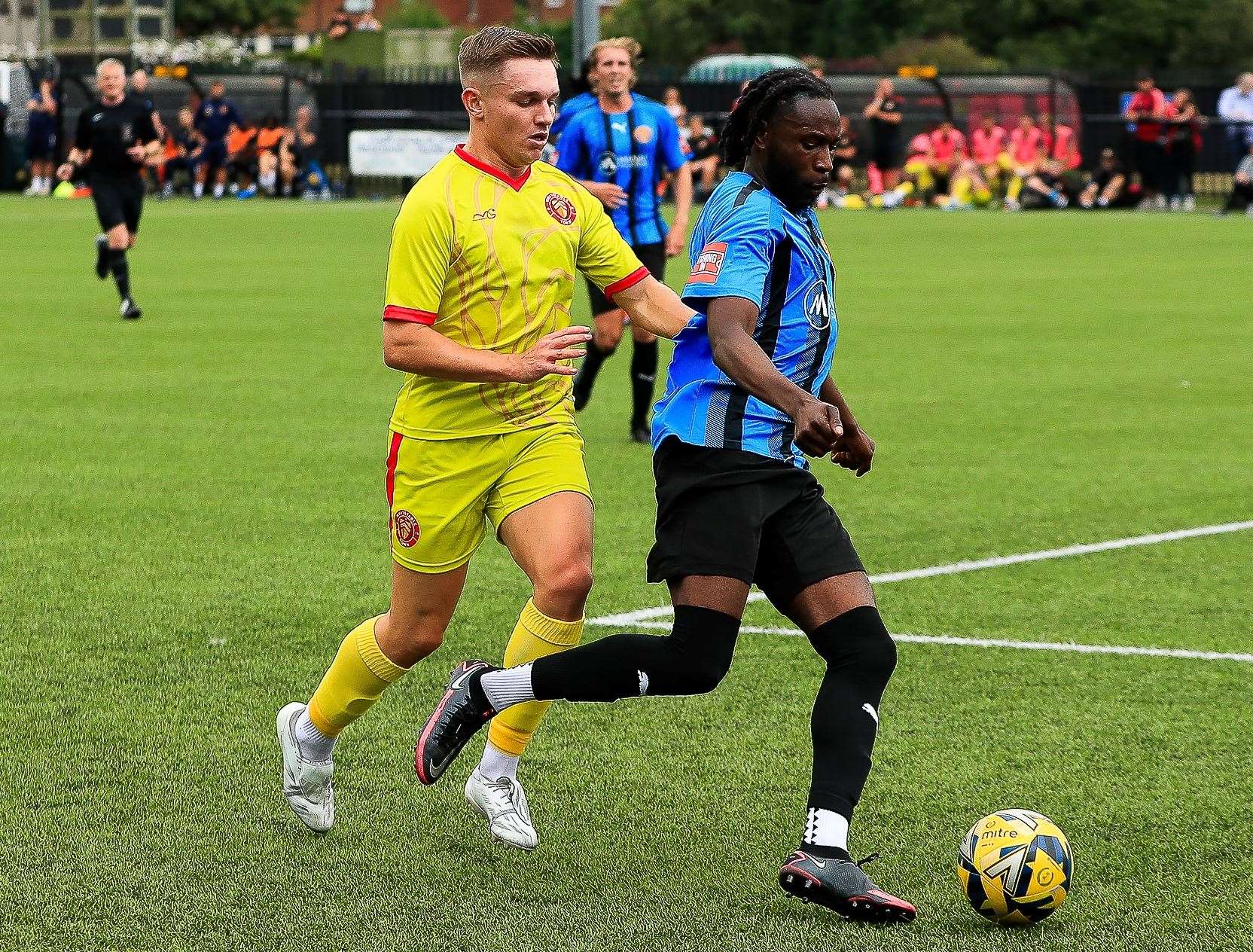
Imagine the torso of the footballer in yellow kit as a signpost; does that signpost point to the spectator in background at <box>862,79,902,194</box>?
no

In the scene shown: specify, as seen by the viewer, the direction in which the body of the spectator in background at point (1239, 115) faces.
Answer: toward the camera

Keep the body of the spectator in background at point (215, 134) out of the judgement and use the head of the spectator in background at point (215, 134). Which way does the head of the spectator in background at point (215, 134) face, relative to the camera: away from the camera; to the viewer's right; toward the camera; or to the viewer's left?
toward the camera

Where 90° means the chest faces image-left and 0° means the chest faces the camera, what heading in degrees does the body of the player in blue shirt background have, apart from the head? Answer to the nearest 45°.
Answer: approximately 0°

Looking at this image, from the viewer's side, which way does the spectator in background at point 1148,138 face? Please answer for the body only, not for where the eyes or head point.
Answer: toward the camera

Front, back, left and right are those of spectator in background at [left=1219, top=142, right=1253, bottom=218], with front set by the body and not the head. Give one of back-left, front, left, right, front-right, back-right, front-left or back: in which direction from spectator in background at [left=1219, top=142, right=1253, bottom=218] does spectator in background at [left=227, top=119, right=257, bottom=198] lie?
front-right

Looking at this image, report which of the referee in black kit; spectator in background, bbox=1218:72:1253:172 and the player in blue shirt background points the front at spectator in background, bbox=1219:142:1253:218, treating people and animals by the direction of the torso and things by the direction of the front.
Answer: spectator in background, bbox=1218:72:1253:172

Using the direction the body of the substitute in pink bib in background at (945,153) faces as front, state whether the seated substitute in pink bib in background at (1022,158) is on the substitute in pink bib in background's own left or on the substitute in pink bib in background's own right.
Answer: on the substitute in pink bib in background's own left

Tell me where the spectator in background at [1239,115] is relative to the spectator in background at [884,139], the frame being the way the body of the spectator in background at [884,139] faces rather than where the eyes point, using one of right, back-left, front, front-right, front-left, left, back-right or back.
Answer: left

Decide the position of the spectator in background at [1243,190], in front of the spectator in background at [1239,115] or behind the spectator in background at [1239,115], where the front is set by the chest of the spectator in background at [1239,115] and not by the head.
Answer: in front

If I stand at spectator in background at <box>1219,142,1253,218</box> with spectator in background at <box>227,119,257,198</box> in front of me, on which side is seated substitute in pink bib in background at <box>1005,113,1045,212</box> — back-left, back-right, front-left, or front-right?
front-right

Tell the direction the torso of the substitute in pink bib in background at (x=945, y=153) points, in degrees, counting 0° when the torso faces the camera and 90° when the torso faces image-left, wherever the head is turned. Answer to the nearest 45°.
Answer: approximately 0°

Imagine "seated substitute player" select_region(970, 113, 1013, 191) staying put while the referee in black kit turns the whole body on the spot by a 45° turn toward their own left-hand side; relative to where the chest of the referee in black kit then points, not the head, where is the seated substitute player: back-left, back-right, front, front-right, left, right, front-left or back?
left

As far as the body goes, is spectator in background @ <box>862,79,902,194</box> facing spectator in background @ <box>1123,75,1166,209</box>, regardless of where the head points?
no

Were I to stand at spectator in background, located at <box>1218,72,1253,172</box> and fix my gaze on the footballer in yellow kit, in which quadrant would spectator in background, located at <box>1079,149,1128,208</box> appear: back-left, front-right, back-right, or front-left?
front-right

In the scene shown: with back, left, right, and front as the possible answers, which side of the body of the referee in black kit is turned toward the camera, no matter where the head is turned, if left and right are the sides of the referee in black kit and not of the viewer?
front

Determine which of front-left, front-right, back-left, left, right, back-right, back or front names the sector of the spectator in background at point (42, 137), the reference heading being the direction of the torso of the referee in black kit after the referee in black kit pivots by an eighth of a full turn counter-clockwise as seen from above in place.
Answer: back-left

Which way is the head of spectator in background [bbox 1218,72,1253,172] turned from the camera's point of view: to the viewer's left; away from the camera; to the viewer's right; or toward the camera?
toward the camera

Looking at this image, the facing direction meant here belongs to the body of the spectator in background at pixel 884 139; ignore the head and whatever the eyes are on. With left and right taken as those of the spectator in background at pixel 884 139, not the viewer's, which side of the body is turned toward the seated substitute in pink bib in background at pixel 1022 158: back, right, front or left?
left

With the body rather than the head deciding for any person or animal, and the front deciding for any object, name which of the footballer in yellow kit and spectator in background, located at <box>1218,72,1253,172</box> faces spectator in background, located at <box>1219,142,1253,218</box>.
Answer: spectator in background, located at <box>1218,72,1253,172</box>

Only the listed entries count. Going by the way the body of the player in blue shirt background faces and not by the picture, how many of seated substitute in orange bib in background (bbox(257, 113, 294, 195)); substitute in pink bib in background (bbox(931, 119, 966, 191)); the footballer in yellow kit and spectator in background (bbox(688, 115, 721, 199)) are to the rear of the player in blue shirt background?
3

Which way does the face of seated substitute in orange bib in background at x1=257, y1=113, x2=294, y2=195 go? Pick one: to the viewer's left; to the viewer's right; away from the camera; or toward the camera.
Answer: toward the camera
